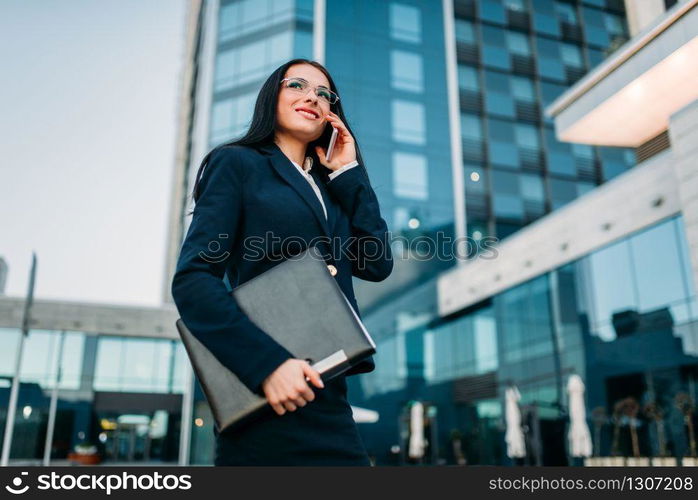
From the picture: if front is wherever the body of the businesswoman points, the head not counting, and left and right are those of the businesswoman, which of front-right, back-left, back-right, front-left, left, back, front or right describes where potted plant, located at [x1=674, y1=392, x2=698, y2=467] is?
left

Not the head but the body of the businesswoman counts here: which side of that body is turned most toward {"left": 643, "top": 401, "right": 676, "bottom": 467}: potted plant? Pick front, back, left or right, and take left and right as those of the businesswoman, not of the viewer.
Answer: left

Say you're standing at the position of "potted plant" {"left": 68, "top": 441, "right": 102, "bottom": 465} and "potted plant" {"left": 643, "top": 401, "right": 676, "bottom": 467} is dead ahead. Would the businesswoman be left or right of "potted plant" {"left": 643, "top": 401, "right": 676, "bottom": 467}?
right

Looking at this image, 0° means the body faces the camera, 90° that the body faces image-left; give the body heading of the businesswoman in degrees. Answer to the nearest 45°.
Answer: approximately 315°

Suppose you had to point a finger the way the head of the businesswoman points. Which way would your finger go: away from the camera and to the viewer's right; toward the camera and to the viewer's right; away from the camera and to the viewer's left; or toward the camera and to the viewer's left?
toward the camera and to the viewer's right

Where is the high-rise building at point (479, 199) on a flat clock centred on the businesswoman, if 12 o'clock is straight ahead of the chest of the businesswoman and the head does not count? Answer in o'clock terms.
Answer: The high-rise building is roughly at 8 o'clock from the businesswoman.

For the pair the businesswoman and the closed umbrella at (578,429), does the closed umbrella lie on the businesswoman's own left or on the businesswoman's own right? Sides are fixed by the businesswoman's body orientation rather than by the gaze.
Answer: on the businesswoman's own left

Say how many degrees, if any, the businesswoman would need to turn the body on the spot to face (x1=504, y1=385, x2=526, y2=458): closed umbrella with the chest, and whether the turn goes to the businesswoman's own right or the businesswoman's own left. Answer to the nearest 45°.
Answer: approximately 135° to the businesswoman's own left
